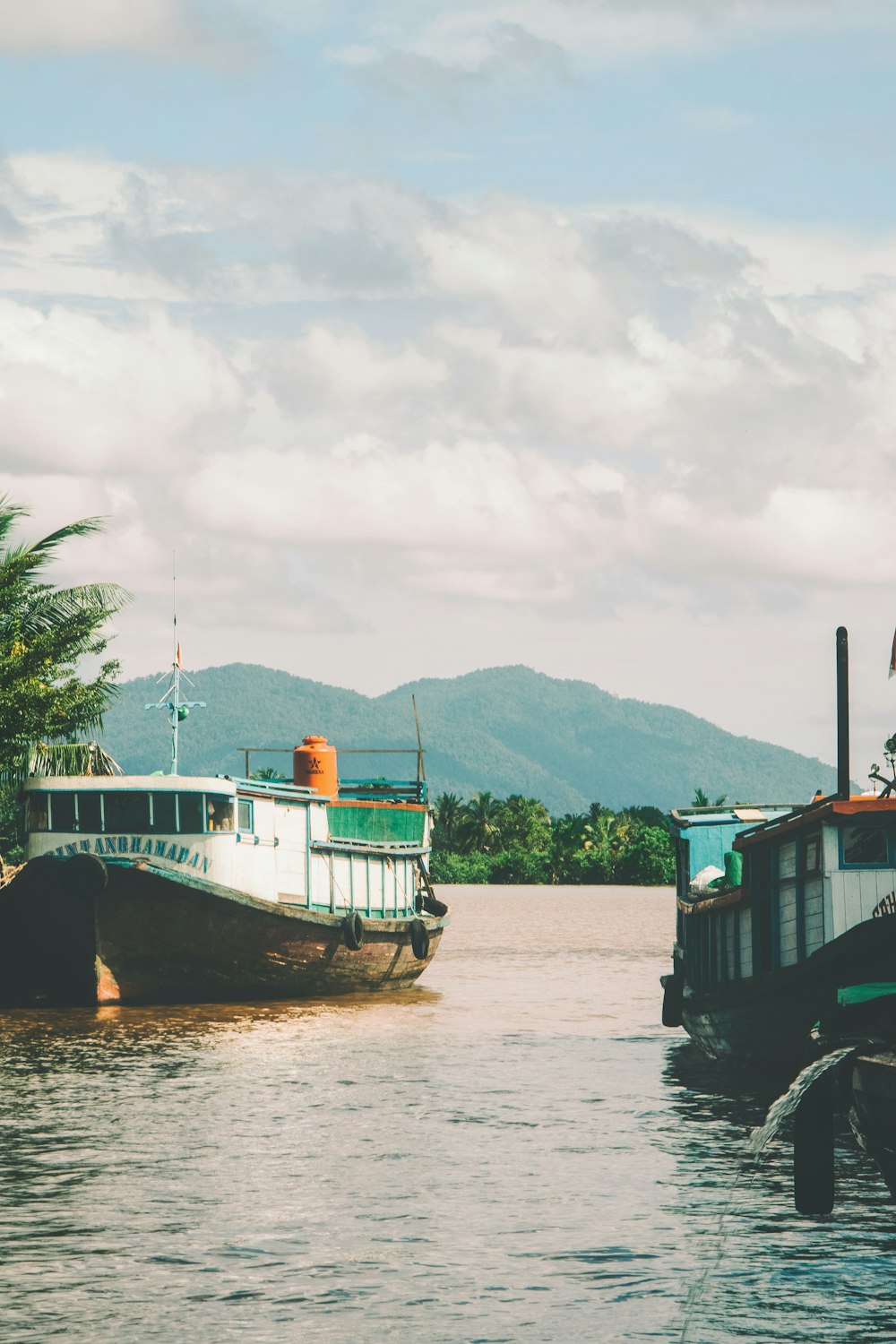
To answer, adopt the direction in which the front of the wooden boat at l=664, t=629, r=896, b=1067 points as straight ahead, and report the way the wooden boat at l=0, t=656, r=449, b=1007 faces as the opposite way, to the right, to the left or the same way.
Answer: to the right
